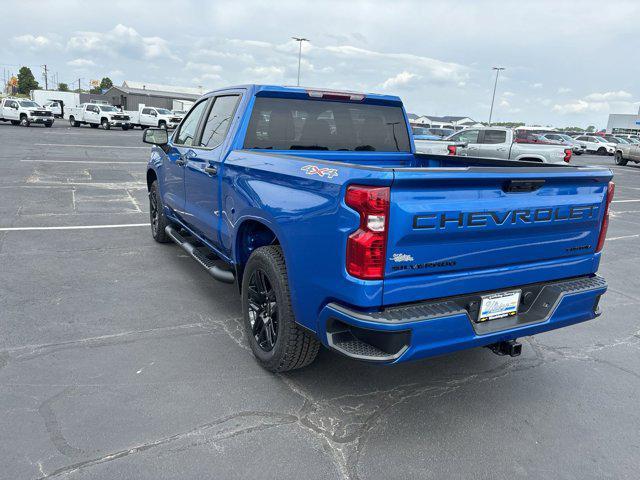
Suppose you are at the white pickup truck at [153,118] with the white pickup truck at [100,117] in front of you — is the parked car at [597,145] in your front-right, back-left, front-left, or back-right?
back-left

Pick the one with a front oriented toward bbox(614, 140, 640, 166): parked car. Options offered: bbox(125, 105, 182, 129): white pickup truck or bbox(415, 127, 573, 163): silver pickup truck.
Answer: bbox(125, 105, 182, 129): white pickup truck

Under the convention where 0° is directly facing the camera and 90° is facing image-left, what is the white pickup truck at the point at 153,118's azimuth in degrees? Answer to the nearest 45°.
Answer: approximately 315°

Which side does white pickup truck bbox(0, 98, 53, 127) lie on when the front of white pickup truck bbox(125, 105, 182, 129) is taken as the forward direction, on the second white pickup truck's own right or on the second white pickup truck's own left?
on the second white pickup truck's own right

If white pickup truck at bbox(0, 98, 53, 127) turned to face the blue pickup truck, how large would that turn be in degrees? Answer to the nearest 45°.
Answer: approximately 45° to its right

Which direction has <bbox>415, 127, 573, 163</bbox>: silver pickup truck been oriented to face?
to the viewer's left

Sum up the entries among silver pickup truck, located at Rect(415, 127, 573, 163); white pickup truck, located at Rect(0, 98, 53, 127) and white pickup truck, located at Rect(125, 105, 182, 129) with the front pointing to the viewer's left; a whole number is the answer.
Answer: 1

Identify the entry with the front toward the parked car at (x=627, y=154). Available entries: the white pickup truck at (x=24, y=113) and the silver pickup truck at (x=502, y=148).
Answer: the white pickup truck at (x=24, y=113)

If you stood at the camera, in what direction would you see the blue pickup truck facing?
facing away from the viewer and to the left of the viewer

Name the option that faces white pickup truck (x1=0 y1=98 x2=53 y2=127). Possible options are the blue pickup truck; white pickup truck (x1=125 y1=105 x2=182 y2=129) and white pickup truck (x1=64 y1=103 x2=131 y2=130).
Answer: the blue pickup truck

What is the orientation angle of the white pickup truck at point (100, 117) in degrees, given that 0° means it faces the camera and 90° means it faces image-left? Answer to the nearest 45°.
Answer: approximately 315°

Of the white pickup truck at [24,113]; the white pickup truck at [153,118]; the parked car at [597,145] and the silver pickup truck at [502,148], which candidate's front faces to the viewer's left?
the silver pickup truck at [502,148]

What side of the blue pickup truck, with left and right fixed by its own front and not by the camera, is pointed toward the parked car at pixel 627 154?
right

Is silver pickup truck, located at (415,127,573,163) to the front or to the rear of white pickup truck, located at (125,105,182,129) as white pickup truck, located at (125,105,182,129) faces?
to the front
